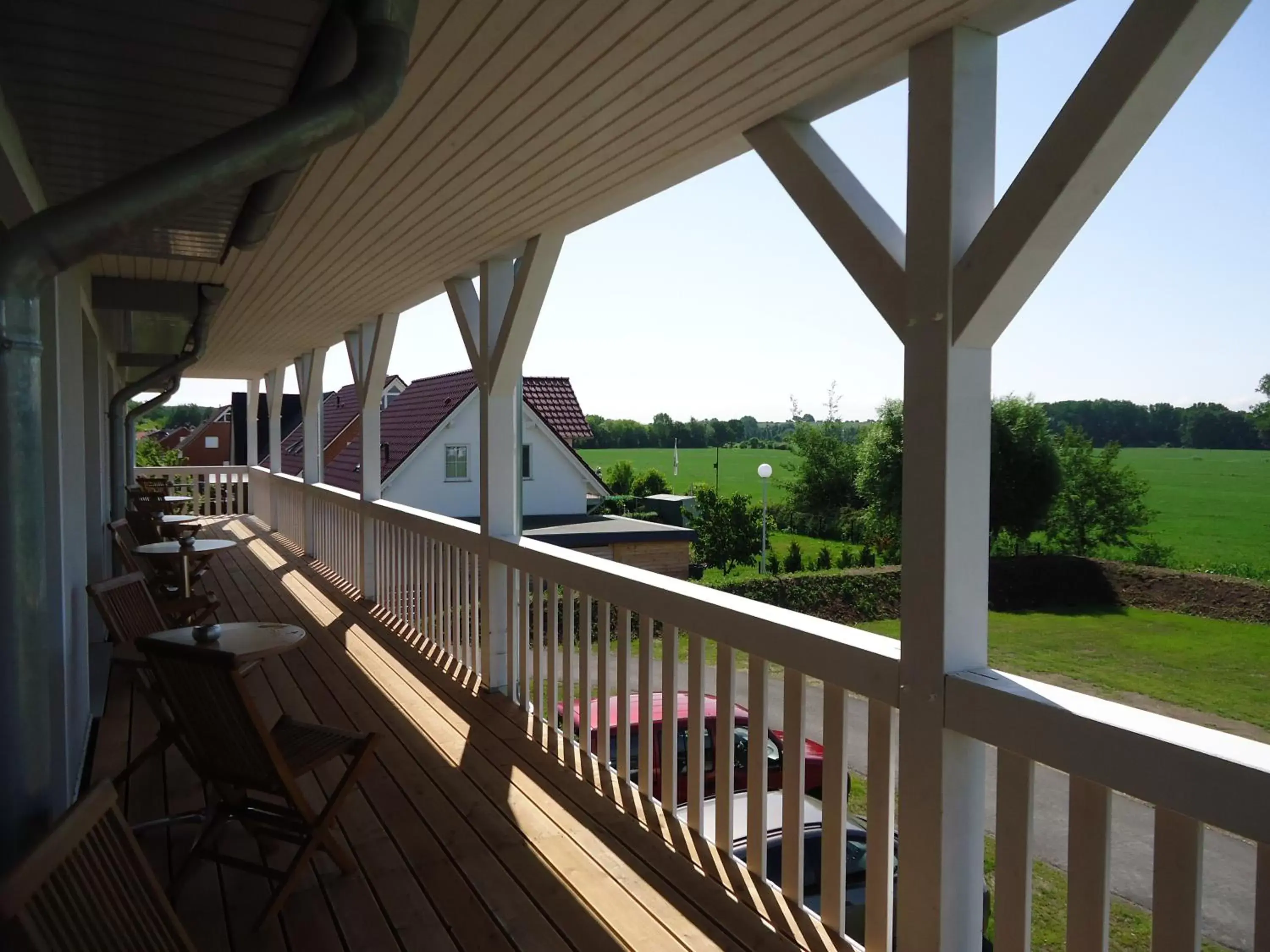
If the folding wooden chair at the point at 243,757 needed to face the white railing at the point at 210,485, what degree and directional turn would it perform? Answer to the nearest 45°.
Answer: approximately 45° to its left

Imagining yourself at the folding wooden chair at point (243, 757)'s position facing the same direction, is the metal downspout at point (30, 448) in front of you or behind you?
behind

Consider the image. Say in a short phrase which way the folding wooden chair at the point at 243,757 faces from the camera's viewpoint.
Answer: facing away from the viewer and to the right of the viewer
